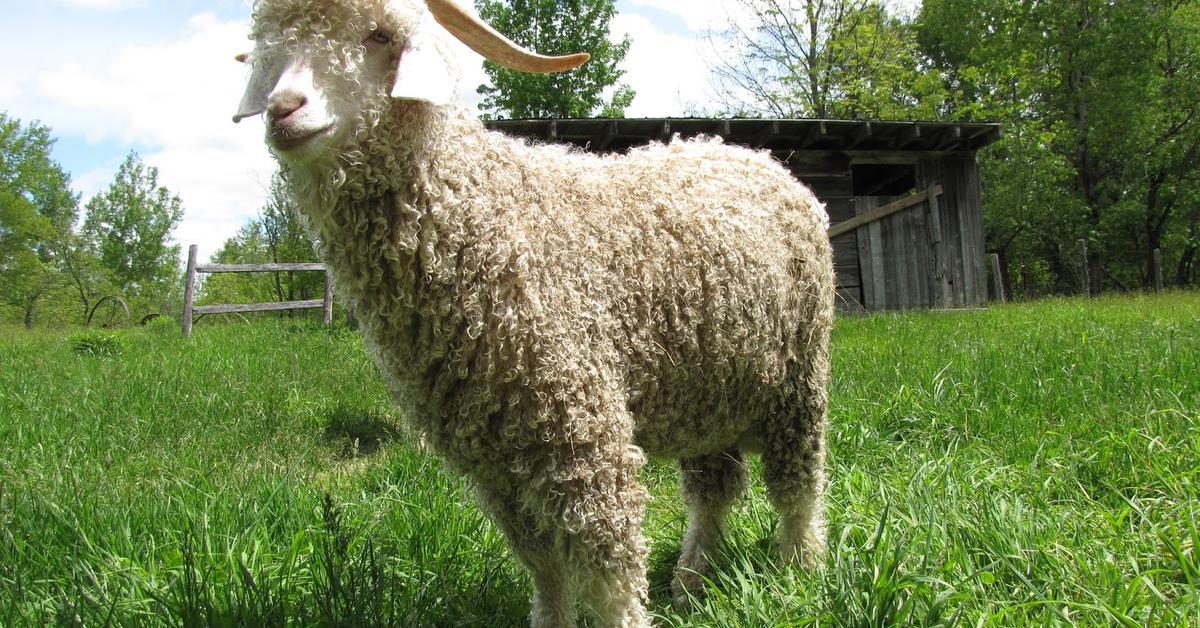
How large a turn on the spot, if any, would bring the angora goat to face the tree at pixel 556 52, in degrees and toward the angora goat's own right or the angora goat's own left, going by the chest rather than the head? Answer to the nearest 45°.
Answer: approximately 135° to the angora goat's own right

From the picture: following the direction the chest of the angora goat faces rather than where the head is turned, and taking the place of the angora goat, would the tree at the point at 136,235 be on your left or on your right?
on your right

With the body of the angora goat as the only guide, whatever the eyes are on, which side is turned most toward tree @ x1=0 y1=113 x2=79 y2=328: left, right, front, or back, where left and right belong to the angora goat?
right

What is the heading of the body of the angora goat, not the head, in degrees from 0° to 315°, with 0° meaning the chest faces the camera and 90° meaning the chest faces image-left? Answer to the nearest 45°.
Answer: approximately 45°

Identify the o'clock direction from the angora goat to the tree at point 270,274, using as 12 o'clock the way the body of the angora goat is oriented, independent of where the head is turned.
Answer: The tree is roughly at 4 o'clock from the angora goat.
